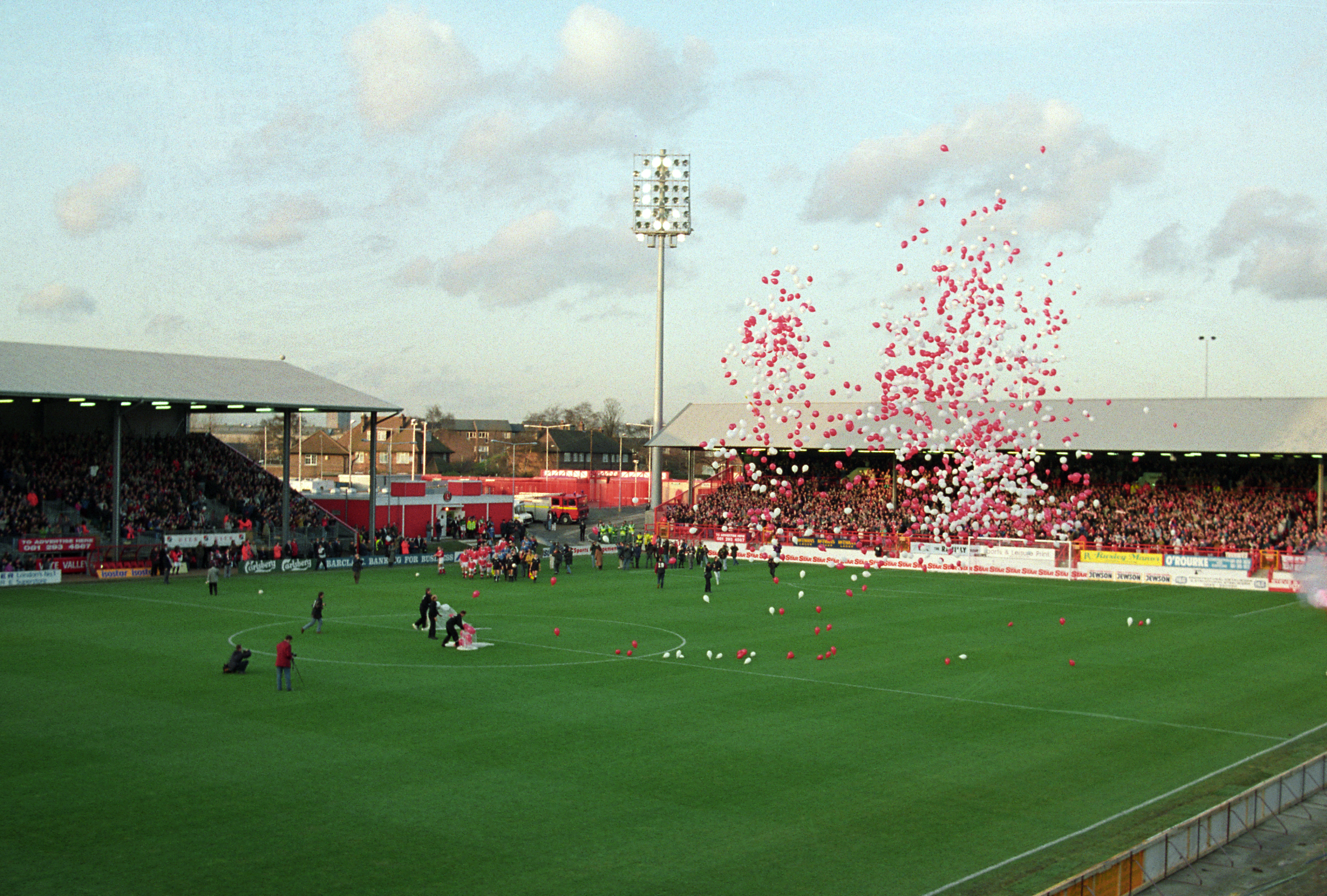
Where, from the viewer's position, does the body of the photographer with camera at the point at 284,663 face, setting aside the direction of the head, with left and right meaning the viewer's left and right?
facing away from the viewer and to the right of the viewer

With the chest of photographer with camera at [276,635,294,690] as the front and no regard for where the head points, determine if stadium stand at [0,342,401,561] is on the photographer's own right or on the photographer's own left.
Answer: on the photographer's own left

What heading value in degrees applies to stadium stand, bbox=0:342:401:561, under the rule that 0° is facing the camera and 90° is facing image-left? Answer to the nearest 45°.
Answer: approximately 315°

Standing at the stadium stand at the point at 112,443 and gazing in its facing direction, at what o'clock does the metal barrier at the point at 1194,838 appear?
The metal barrier is roughly at 1 o'clock from the stadium stand.

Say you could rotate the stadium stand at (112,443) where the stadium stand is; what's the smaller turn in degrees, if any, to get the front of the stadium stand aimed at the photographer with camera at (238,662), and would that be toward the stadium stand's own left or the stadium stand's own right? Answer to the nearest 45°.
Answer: approximately 45° to the stadium stand's own right
